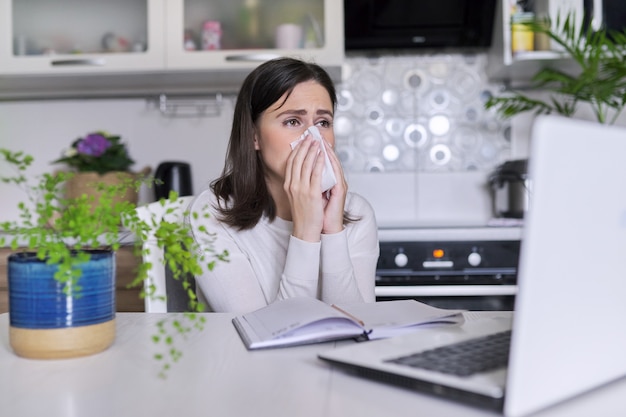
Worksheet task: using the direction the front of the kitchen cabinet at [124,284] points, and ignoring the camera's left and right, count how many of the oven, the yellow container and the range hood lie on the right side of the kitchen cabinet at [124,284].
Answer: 0

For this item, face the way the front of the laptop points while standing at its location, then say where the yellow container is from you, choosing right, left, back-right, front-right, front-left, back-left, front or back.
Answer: front-right

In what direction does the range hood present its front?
toward the camera

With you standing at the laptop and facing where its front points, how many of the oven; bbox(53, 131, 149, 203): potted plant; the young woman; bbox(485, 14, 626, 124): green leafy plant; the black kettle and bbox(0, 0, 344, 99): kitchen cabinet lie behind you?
0

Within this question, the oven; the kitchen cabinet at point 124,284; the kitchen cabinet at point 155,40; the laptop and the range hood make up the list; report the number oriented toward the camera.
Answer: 4

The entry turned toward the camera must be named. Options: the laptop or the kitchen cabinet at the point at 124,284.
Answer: the kitchen cabinet

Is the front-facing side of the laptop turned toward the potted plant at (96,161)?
yes

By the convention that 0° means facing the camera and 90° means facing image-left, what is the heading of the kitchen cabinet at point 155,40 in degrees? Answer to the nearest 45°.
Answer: approximately 0°

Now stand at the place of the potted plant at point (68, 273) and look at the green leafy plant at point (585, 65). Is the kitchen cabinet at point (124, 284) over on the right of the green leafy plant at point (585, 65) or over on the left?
left

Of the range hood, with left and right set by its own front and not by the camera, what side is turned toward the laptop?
front

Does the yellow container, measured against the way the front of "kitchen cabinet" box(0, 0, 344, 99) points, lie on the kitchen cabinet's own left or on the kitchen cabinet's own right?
on the kitchen cabinet's own left

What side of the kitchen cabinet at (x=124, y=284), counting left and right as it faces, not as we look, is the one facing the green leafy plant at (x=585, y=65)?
left

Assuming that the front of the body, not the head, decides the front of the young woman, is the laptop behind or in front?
in front

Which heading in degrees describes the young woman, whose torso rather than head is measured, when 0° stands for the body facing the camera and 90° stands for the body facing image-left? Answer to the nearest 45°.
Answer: approximately 315°

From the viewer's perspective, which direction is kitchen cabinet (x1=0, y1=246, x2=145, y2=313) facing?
toward the camera

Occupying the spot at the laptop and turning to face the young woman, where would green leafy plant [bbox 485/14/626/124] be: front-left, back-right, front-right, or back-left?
front-right
